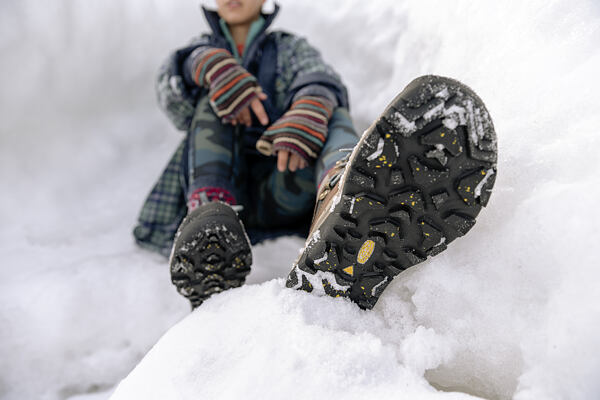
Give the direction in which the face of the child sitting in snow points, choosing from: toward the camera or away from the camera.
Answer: toward the camera

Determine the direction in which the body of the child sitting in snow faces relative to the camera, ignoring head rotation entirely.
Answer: toward the camera
